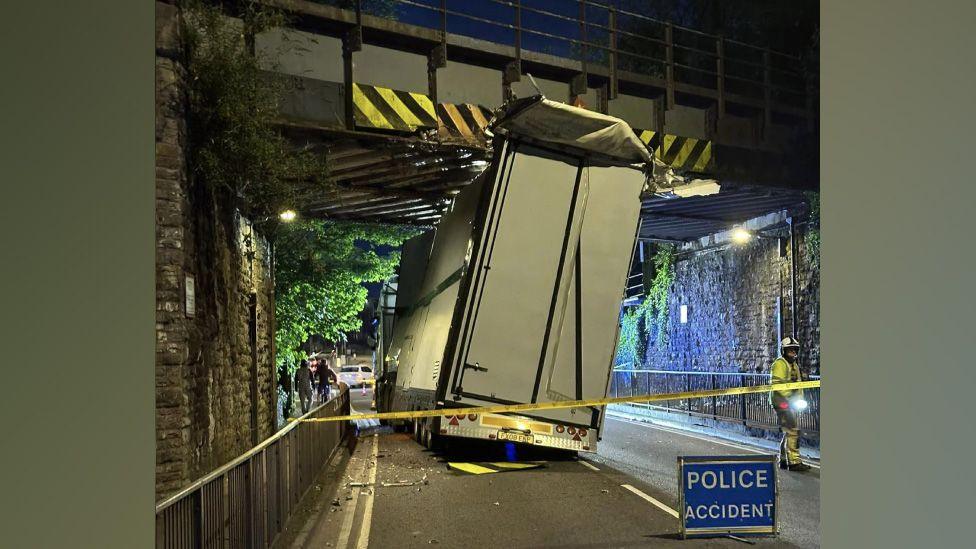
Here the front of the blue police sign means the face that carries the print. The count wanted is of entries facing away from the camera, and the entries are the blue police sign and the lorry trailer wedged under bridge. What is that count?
1

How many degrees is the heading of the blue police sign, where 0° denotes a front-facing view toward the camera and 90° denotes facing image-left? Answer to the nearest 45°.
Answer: approximately 0°

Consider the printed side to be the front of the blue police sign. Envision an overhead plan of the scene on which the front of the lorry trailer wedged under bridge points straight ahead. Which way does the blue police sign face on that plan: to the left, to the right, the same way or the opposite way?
the opposite way

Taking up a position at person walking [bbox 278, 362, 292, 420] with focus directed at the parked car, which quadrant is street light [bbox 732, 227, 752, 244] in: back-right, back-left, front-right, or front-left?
back-right

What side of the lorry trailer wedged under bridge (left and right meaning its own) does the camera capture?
back

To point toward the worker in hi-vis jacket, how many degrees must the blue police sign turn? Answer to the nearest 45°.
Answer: approximately 180°

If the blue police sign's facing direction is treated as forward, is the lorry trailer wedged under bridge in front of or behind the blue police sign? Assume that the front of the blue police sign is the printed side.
behind

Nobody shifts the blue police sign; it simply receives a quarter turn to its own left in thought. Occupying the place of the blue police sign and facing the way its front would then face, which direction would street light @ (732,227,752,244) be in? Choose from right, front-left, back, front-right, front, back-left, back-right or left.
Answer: left

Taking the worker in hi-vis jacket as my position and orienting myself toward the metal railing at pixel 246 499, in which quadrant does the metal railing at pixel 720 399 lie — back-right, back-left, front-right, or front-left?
back-right
